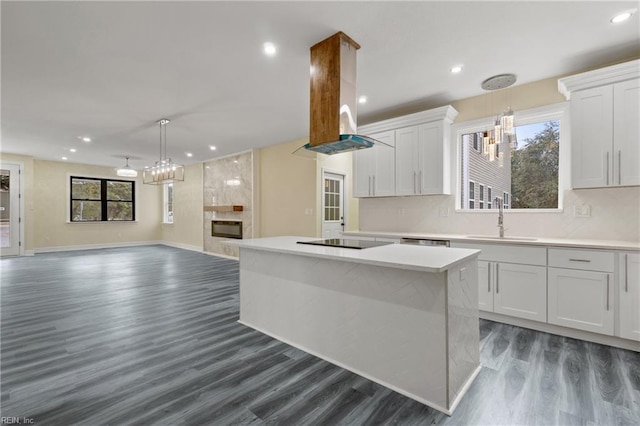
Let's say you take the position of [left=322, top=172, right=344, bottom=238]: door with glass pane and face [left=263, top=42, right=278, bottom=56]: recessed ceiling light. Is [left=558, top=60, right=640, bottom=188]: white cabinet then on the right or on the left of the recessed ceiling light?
left

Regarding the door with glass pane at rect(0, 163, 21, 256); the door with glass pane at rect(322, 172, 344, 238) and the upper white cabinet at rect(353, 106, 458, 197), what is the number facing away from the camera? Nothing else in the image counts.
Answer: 0

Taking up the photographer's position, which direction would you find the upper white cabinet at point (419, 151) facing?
facing the viewer and to the left of the viewer

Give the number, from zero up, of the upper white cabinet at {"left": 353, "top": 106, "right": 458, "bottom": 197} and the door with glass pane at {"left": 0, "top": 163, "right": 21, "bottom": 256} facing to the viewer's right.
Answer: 0

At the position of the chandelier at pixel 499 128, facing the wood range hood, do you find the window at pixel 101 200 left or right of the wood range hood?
right

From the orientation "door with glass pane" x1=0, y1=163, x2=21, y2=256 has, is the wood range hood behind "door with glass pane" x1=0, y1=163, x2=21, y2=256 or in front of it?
in front

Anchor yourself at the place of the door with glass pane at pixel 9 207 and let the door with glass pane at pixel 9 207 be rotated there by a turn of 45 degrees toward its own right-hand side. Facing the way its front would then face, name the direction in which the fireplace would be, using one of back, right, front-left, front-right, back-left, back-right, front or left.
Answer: left

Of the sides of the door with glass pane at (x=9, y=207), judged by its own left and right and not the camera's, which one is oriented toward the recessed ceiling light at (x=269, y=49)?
front

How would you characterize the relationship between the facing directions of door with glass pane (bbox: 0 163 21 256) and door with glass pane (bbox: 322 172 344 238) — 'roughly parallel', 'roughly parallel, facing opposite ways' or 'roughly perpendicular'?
roughly parallel

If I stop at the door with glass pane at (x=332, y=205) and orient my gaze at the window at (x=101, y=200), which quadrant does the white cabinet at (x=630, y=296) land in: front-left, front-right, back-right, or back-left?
back-left

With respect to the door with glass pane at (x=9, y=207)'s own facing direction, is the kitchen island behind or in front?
in front

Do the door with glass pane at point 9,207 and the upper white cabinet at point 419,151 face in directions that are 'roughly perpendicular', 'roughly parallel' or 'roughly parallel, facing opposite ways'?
roughly perpendicular

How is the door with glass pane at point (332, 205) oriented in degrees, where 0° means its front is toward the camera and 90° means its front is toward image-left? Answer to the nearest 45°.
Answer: approximately 315°

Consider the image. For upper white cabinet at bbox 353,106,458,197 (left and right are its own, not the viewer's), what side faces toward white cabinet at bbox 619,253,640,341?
left

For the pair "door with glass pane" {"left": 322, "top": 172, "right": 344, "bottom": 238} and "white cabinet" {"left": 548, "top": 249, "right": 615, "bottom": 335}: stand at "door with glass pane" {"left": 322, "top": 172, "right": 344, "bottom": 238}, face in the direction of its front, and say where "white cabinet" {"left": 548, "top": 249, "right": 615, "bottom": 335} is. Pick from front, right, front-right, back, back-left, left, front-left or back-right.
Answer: front

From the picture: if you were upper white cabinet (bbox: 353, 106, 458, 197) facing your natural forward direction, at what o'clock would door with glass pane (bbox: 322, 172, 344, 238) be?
The door with glass pane is roughly at 3 o'clock from the upper white cabinet.
